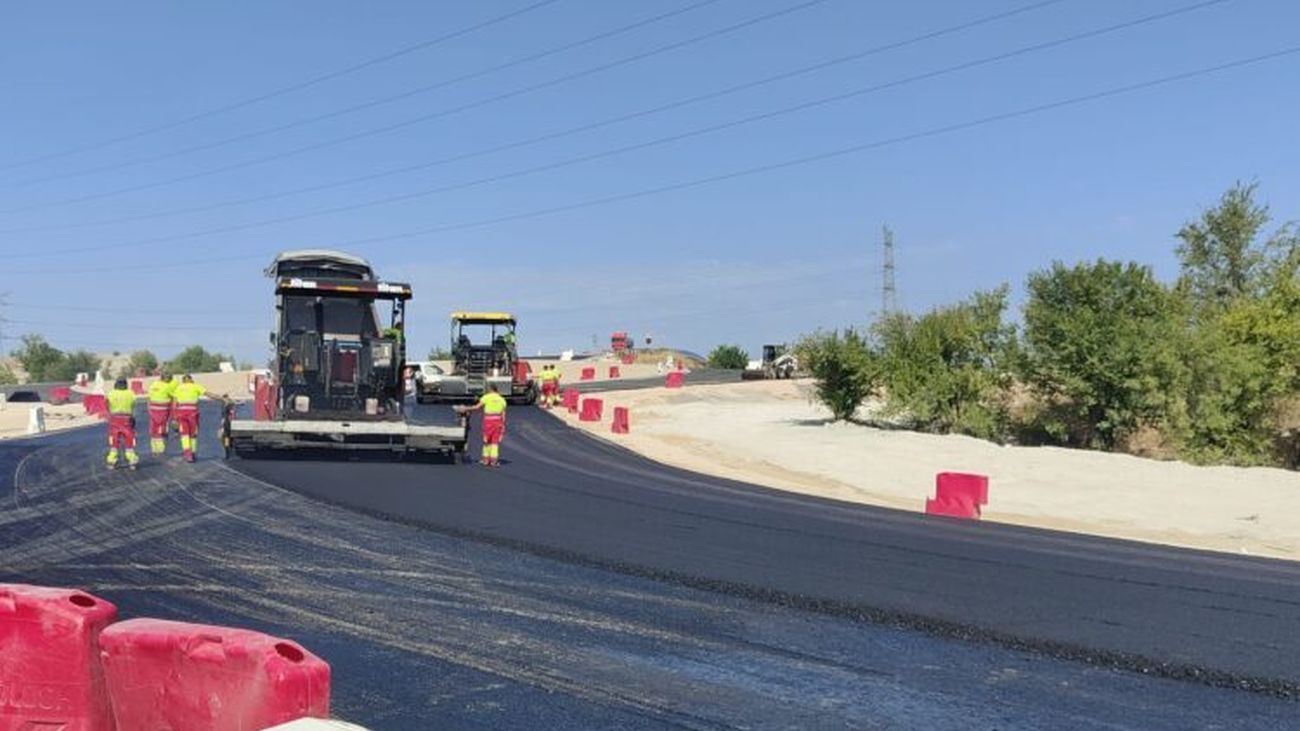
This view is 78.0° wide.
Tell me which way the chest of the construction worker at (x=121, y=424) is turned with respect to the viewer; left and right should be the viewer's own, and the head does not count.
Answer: facing away from the viewer

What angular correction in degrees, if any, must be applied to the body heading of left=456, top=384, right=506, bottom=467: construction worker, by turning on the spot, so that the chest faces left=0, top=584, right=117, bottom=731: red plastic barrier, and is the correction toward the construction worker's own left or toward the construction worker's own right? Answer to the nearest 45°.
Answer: approximately 135° to the construction worker's own left

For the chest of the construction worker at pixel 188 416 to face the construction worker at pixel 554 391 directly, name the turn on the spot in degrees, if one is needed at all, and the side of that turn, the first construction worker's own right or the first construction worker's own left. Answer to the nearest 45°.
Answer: approximately 45° to the first construction worker's own right

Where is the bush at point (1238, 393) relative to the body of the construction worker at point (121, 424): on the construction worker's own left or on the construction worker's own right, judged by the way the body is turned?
on the construction worker's own right

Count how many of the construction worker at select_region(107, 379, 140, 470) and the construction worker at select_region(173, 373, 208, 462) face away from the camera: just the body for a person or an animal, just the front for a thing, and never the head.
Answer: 2

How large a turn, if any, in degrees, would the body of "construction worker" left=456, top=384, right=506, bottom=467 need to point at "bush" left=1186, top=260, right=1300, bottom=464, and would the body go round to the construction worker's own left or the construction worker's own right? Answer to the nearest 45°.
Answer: approximately 135° to the construction worker's own right

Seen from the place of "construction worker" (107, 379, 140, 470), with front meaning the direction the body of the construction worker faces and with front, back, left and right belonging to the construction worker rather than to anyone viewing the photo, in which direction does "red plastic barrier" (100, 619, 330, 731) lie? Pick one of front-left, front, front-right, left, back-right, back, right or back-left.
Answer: back

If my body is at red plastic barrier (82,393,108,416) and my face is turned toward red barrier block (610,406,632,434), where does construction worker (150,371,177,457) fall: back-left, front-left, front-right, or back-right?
front-right

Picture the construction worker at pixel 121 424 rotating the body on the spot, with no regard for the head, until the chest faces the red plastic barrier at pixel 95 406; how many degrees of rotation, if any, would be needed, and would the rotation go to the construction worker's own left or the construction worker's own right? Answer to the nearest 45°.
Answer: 0° — they already face it

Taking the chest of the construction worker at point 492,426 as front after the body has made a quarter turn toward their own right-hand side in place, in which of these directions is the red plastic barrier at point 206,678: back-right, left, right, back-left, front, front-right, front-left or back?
back-right

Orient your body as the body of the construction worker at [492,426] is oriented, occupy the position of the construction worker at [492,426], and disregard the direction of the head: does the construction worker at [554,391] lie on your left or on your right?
on your right

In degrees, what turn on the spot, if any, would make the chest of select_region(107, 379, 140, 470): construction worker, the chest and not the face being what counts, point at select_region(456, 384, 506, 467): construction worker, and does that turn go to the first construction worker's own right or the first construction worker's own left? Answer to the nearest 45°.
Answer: approximately 90° to the first construction worker's own right

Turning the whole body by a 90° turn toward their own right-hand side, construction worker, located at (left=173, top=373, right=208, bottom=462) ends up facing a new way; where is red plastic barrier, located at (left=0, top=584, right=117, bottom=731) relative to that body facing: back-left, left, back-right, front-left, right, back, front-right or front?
right

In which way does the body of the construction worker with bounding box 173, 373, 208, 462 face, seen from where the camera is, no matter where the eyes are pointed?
away from the camera

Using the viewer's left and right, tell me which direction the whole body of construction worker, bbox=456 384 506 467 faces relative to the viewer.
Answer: facing away from the viewer and to the left of the viewer
